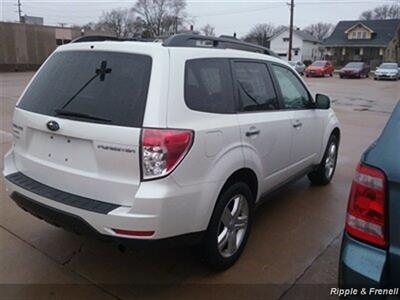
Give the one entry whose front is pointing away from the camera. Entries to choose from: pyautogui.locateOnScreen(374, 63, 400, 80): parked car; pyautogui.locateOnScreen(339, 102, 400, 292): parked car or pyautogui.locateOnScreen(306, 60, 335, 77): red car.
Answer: pyautogui.locateOnScreen(339, 102, 400, 292): parked car

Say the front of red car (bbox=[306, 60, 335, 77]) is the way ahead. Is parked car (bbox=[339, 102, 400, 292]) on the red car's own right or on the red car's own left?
on the red car's own left

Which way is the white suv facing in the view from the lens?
facing away from the viewer and to the right of the viewer

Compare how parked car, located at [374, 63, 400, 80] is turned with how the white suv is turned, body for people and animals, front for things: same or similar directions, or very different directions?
very different directions

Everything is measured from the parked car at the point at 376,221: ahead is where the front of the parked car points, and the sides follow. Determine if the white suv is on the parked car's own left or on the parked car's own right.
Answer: on the parked car's own left

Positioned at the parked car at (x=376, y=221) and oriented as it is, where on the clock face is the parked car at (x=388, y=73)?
the parked car at (x=388, y=73) is roughly at 12 o'clock from the parked car at (x=376, y=221).

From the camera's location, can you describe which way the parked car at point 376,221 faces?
facing away from the viewer

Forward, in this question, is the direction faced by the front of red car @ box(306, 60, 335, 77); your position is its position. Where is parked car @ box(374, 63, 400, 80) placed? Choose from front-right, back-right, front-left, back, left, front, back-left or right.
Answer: back-left

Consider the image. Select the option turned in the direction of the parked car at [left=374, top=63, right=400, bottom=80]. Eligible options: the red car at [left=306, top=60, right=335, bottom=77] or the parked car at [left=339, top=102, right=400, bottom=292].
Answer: the parked car at [left=339, top=102, right=400, bottom=292]

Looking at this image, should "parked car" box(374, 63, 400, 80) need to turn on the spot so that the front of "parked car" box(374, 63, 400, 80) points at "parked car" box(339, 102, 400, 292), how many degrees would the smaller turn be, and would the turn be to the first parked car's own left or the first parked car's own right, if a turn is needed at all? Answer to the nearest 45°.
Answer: approximately 45° to the first parked car's own left

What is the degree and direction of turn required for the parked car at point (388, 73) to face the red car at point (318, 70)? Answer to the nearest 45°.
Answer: approximately 45° to its right

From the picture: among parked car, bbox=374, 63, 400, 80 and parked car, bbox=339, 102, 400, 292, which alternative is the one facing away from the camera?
parked car, bbox=339, 102, 400, 292

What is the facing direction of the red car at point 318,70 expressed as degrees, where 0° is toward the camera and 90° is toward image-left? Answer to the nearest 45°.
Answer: approximately 45°

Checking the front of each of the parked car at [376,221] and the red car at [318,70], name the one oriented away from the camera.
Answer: the parked car
